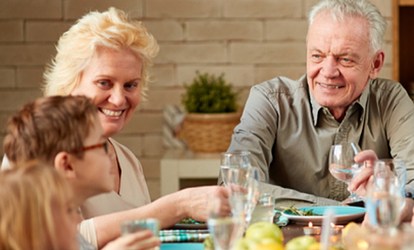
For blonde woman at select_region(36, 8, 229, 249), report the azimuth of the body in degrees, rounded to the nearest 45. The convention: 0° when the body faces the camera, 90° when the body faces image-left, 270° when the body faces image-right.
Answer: approximately 315°

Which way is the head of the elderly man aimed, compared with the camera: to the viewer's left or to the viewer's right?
to the viewer's left

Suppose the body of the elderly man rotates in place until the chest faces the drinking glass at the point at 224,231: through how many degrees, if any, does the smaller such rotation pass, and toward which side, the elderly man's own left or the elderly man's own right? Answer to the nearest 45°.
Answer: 0° — they already face it

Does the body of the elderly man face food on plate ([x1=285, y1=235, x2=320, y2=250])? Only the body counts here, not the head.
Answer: yes

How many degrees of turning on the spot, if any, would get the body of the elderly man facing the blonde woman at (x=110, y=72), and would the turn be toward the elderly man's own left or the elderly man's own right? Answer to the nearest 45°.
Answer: approximately 45° to the elderly man's own right
